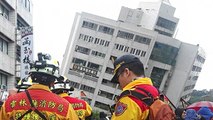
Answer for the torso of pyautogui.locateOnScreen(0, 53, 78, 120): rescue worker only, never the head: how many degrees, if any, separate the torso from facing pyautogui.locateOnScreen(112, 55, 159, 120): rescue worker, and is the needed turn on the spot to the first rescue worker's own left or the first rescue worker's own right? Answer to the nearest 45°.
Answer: approximately 135° to the first rescue worker's own right

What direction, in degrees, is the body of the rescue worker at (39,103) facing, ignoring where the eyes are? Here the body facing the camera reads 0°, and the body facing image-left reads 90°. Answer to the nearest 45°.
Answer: approximately 180°

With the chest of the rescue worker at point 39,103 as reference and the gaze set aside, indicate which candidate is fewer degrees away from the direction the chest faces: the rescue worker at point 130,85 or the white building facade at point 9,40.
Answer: the white building facade

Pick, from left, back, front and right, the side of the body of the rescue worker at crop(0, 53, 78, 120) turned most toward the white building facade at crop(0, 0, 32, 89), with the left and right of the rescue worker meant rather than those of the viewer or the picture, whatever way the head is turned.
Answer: front

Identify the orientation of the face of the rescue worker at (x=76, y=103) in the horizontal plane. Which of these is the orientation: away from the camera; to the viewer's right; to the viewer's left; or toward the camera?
away from the camera

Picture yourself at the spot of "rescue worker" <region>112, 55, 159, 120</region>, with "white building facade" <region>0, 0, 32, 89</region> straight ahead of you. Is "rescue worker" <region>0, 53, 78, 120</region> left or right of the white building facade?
left
